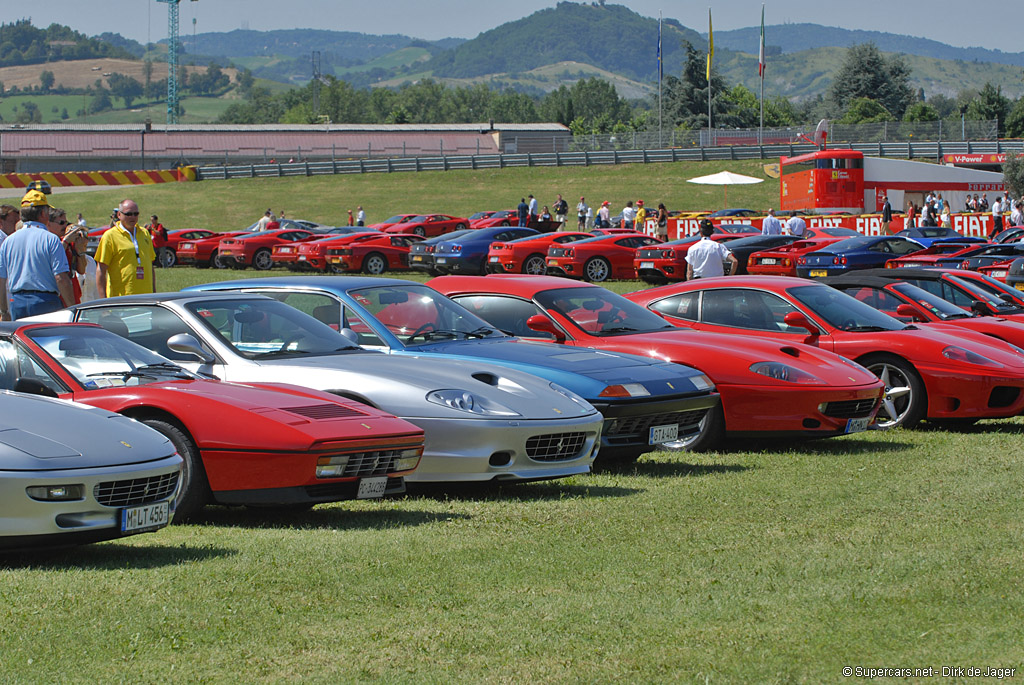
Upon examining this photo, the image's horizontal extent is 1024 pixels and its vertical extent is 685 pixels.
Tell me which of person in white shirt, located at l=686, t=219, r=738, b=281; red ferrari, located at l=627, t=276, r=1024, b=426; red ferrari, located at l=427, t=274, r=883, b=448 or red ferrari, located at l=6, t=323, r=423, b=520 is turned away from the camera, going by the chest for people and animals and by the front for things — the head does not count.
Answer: the person in white shirt

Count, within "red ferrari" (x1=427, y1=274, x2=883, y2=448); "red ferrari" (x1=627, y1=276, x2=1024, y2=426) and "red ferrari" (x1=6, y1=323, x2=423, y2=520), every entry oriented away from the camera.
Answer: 0

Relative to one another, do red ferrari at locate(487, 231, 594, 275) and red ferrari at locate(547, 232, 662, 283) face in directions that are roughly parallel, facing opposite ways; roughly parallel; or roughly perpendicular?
roughly parallel

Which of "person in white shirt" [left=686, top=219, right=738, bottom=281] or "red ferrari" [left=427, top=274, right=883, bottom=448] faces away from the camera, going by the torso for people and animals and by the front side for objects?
the person in white shirt

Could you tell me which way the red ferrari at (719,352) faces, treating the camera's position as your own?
facing the viewer and to the right of the viewer

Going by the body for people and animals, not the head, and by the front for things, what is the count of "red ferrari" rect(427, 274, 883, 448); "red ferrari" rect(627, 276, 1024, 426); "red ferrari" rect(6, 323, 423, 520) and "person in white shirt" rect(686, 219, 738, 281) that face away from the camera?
1
